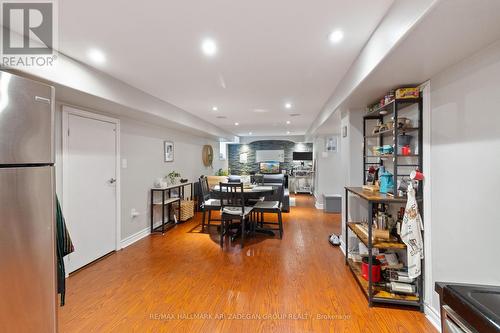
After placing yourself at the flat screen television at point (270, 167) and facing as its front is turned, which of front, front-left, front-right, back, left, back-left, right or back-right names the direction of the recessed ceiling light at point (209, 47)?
front

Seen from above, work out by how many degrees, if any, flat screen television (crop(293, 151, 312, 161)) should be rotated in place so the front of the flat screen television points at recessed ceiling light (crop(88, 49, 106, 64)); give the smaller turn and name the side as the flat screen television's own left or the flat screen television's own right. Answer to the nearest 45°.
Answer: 0° — it already faces it

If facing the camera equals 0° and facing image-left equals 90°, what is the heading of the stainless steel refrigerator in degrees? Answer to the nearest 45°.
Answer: approximately 315°

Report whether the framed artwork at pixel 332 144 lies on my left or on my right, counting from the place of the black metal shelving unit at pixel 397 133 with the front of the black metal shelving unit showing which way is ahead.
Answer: on my right

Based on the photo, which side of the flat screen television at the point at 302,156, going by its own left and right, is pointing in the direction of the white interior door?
front

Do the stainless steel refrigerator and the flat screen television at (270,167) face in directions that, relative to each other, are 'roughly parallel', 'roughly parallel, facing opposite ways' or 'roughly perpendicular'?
roughly perpendicular

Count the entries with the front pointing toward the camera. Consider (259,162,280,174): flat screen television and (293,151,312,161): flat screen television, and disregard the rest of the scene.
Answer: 2

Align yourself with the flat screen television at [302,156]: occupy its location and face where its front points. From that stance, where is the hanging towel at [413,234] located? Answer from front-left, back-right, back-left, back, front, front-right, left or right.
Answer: front

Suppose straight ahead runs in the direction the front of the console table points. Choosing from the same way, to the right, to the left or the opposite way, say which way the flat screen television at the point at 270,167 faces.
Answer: to the right

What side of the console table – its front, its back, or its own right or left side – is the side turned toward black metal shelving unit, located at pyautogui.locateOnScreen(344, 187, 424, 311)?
front

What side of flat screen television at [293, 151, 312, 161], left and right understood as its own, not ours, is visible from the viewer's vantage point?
front

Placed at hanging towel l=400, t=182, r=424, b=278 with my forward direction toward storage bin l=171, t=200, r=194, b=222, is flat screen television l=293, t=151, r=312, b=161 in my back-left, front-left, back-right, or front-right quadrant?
front-right

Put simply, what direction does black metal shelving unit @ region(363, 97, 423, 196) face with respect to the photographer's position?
facing the viewer and to the left of the viewer

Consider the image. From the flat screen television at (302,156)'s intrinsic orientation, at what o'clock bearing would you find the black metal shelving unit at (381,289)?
The black metal shelving unit is roughly at 12 o'clock from the flat screen television.

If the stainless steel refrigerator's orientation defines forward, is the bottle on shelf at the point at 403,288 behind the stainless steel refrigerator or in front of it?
in front

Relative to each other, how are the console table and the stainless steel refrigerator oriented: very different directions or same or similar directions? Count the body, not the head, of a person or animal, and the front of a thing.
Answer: same or similar directions

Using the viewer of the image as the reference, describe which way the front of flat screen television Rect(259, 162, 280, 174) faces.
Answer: facing the viewer
